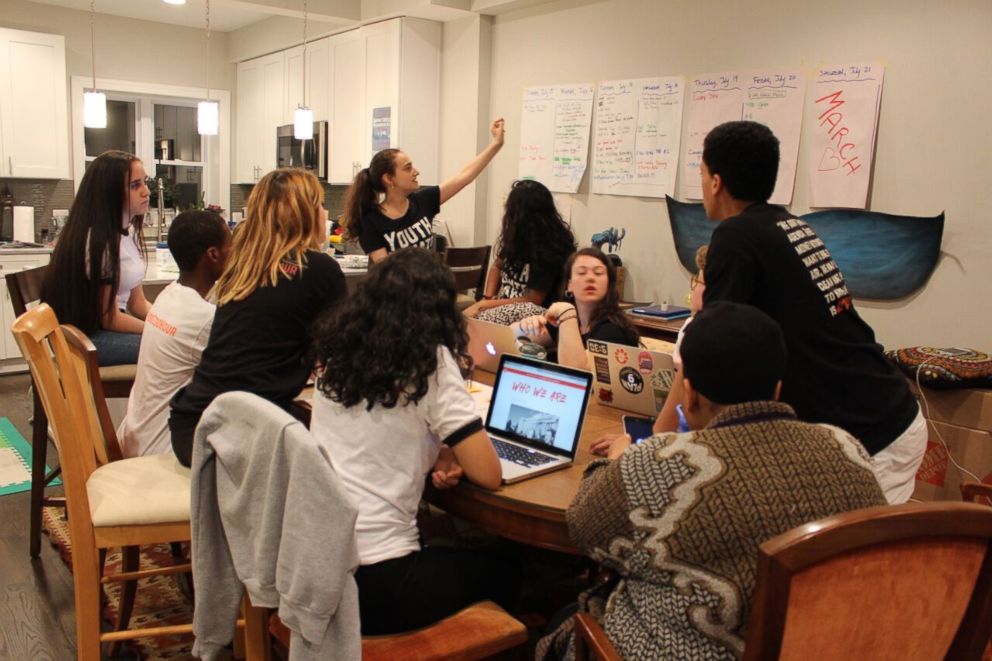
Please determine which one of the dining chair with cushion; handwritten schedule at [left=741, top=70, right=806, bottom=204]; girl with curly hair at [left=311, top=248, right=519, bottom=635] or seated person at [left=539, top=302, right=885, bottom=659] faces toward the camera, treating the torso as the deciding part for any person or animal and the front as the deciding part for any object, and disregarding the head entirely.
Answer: the handwritten schedule

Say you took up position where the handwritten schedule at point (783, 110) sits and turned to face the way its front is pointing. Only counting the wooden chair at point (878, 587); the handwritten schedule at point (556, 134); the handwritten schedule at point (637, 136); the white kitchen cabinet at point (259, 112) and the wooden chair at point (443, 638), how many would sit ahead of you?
2

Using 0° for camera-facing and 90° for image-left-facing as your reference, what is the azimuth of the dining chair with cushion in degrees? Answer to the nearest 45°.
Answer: approximately 270°

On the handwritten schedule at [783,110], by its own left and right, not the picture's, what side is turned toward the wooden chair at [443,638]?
front

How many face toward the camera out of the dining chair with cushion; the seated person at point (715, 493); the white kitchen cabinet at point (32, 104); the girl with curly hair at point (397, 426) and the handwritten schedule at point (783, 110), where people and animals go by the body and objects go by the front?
2

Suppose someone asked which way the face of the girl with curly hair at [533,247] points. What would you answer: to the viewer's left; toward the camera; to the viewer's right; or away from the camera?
away from the camera

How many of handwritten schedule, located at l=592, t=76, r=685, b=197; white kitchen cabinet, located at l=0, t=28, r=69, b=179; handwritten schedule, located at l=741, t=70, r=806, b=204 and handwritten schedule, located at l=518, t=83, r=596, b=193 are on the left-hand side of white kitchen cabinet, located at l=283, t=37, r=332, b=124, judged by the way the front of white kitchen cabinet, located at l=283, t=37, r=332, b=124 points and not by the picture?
3

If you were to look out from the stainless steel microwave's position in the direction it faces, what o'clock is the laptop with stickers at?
The laptop with stickers is roughly at 10 o'clock from the stainless steel microwave.

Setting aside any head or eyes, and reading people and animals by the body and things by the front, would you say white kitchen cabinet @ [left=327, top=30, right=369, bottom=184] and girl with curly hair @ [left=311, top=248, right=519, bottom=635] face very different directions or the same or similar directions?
very different directions

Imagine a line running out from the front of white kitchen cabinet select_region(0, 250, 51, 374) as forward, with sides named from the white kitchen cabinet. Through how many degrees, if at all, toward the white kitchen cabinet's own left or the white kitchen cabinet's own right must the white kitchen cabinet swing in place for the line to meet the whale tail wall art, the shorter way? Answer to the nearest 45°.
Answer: approximately 45° to the white kitchen cabinet's own left

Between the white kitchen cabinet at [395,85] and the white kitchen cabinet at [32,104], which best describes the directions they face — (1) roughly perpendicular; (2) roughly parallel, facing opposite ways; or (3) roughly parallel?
roughly perpendicular

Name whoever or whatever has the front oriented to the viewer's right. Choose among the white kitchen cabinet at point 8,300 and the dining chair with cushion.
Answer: the dining chair with cushion
